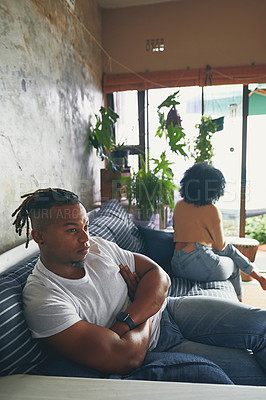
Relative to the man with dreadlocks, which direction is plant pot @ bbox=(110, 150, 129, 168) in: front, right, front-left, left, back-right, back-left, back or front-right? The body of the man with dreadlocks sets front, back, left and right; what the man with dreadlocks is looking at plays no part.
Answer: back-left

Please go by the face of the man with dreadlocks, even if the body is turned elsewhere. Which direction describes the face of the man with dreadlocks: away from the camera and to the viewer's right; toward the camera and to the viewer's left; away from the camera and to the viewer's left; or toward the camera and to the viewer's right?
toward the camera and to the viewer's right

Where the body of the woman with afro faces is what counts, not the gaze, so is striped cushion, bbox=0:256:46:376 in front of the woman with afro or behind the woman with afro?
behind

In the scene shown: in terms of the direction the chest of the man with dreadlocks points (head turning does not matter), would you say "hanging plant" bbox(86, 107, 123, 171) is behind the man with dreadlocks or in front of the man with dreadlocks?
behind

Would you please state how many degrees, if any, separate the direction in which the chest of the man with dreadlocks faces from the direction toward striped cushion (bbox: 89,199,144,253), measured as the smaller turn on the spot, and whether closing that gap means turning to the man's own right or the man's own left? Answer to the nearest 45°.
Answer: approximately 135° to the man's own left

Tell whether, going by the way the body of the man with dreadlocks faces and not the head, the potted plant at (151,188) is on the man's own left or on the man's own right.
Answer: on the man's own left

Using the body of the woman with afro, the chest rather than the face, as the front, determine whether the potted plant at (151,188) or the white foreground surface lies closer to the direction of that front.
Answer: the potted plant

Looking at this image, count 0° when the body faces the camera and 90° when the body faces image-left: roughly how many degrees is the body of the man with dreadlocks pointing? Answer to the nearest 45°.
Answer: approximately 315°

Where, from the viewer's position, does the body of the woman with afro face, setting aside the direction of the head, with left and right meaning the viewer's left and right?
facing away from the viewer and to the right of the viewer

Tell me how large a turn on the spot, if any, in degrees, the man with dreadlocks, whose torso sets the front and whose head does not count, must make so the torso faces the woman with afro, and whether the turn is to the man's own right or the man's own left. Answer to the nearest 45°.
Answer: approximately 90° to the man's own left

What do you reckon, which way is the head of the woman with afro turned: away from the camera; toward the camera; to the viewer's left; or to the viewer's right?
away from the camera

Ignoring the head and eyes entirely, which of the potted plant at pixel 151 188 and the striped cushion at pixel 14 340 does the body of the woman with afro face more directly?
the potted plant
